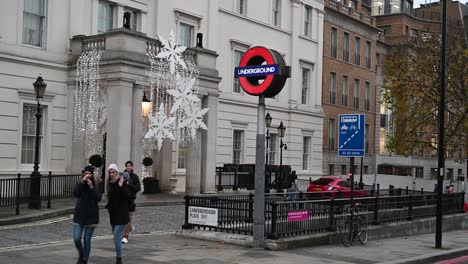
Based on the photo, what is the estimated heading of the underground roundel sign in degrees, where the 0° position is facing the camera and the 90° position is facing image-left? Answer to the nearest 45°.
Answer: approximately 45°

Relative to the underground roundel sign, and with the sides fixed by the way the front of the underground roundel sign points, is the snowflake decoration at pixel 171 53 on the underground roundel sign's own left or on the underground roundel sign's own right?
on the underground roundel sign's own right

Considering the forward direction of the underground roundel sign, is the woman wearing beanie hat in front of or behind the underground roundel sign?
in front

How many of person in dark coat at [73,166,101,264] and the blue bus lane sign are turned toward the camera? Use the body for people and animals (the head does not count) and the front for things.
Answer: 2

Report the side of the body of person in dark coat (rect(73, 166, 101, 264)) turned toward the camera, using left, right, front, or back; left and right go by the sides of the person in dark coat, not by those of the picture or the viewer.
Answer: front

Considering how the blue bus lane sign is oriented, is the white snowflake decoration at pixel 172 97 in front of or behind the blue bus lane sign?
behind

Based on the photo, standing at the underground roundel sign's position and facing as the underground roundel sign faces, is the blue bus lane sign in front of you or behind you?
behind

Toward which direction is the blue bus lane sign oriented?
toward the camera
